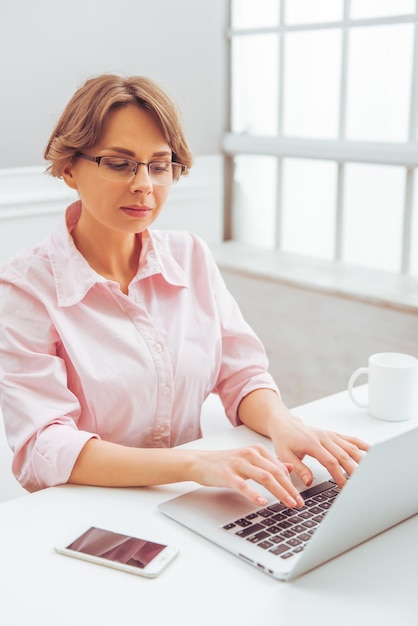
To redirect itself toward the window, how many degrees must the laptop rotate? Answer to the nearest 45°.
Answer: approximately 45° to its right

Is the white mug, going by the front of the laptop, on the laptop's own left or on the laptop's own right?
on the laptop's own right

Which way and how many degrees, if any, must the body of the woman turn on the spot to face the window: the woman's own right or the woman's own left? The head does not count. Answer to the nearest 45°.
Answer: approximately 135° to the woman's own left

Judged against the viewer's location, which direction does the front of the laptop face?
facing away from the viewer and to the left of the viewer

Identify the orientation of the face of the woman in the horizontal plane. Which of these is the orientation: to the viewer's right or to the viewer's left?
to the viewer's right

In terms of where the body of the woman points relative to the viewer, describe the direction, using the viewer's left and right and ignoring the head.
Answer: facing the viewer and to the right of the viewer

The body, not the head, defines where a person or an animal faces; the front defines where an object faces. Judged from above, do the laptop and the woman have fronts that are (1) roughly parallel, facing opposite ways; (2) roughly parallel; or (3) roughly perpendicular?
roughly parallel, facing opposite ways
